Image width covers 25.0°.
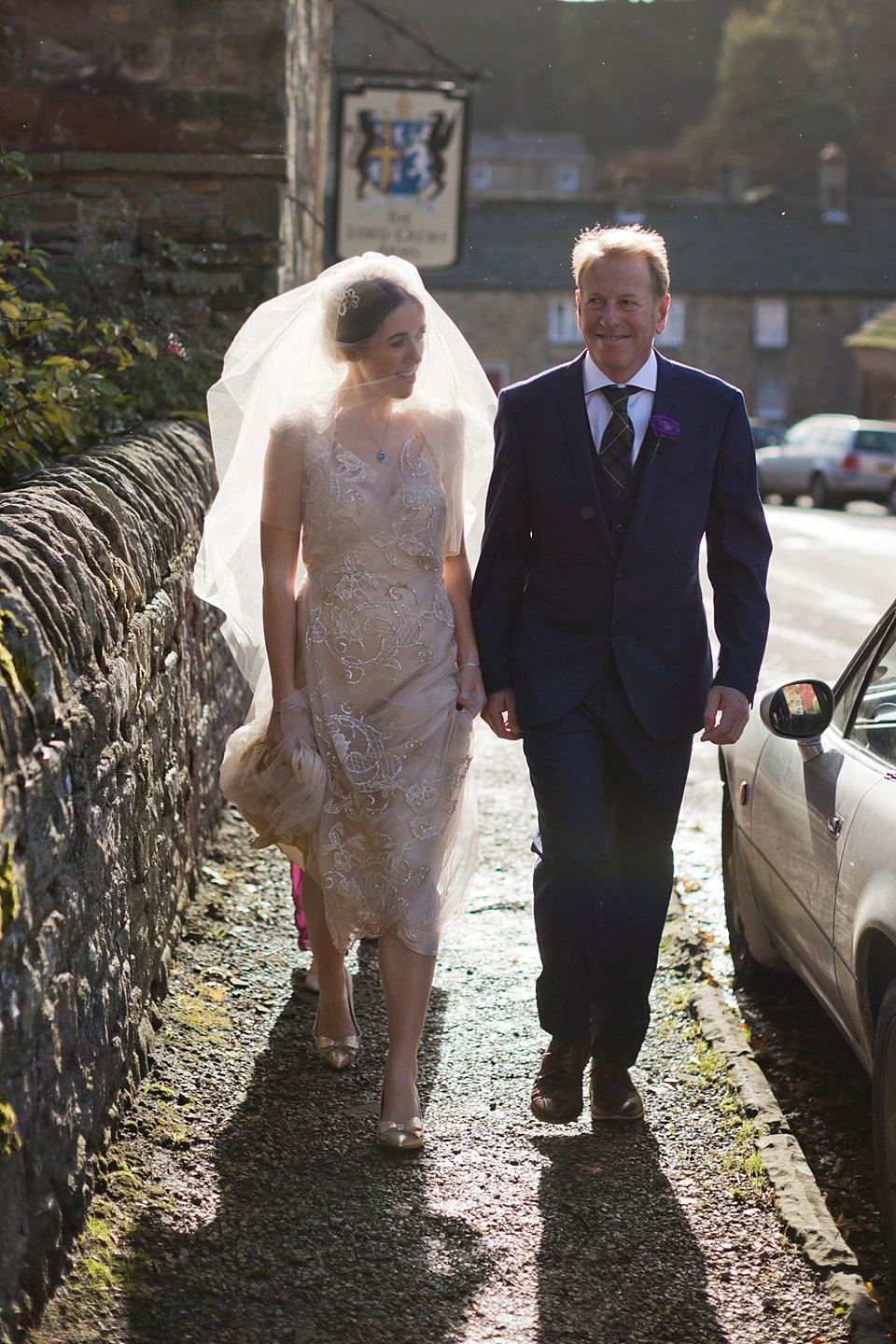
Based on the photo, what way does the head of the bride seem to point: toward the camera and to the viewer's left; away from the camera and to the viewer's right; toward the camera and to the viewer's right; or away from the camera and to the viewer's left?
toward the camera and to the viewer's right

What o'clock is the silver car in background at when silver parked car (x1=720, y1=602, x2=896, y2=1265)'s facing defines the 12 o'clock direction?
The silver car in background is roughly at 12 o'clock from the silver parked car.

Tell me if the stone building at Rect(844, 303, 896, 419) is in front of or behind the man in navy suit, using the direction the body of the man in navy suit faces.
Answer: behind

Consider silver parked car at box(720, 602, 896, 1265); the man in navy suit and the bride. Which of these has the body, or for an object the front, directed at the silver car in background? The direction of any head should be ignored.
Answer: the silver parked car

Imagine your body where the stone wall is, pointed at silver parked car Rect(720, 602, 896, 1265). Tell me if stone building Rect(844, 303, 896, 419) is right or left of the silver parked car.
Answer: left

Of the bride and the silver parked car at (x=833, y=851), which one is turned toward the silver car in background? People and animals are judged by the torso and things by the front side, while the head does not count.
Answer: the silver parked car

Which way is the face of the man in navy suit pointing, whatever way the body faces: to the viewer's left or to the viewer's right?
to the viewer's left

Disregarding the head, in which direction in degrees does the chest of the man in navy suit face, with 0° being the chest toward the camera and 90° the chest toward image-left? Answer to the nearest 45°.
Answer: approximately 0°

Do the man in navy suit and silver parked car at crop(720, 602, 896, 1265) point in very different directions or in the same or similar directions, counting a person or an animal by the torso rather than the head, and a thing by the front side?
very different directions

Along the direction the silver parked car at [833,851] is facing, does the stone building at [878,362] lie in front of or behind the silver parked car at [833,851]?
in front

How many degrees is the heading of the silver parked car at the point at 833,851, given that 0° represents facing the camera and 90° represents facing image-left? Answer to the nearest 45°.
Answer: approximately 180°

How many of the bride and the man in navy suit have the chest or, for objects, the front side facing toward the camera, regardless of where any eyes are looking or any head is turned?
2

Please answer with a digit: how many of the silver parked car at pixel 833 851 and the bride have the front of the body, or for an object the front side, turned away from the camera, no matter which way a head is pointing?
1
